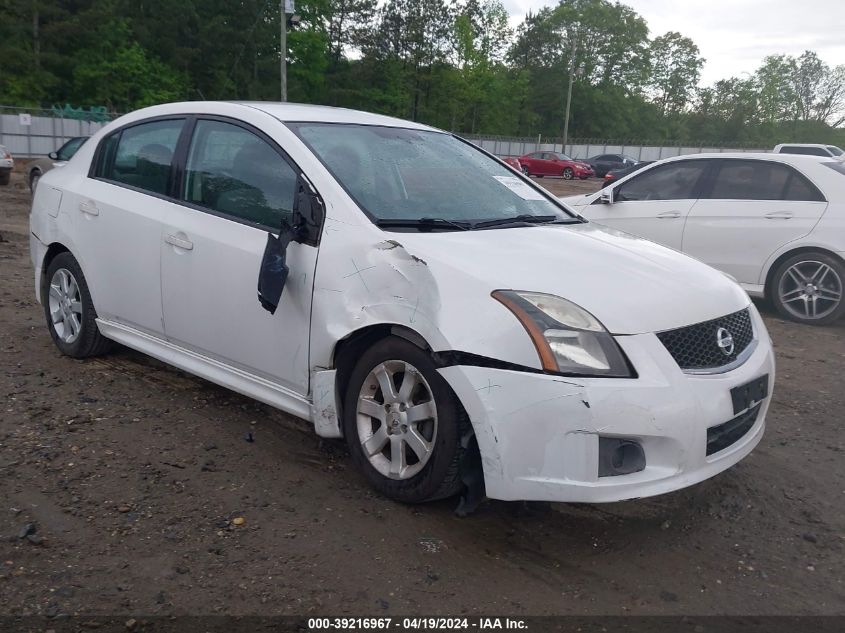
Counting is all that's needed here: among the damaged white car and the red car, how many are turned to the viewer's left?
0

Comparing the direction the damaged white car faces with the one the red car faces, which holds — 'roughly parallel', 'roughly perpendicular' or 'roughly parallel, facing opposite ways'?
roughly parallel

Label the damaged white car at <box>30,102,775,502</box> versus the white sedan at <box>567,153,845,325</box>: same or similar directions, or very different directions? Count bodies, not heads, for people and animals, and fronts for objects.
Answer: very different directions

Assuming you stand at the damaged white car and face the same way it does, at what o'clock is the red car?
The red car is roughly at 8 o'clock from the damaged white car.

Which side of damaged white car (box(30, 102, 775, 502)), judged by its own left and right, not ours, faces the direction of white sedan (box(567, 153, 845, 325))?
left

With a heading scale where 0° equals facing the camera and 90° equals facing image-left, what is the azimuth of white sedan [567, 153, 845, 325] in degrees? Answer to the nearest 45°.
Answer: approximately 90°

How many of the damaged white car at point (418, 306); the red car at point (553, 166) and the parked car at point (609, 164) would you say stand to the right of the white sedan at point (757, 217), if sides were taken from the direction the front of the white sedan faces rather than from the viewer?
2

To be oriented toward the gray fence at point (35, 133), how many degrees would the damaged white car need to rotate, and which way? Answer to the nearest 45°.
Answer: approximately 180°

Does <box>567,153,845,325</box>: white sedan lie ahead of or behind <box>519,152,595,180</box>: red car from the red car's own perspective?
ahead

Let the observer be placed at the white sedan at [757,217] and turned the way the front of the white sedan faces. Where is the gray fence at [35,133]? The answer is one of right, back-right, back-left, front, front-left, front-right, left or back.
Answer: front-right

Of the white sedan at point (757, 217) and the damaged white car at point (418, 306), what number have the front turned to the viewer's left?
1
